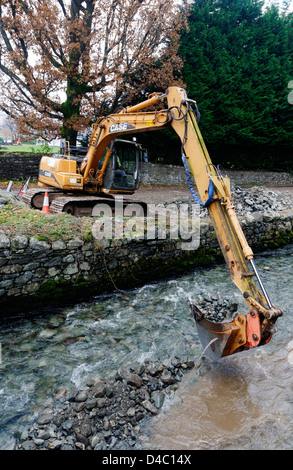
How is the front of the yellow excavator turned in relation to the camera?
facing the viewer and to the right of the viewer

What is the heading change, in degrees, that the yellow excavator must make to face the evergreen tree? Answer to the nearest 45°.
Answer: approximately 135° to its left
